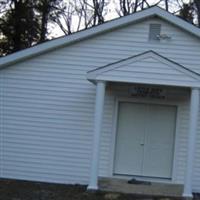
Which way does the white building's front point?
toward the camera
